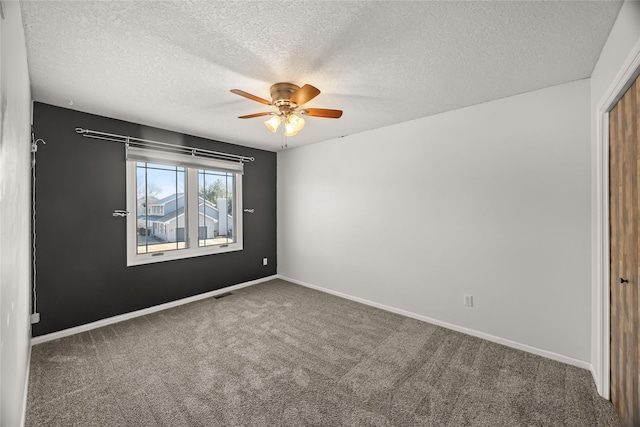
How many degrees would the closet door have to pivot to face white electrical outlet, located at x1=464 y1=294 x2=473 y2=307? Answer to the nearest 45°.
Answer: approximately 45° to its right

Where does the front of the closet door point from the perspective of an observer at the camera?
facing to the left of the viewer

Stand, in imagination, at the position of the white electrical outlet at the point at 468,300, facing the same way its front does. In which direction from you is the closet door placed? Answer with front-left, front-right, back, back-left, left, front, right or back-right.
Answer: front-left

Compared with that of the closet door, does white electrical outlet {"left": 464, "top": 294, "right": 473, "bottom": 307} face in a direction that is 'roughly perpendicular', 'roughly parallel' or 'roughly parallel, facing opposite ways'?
roughly perpendicular

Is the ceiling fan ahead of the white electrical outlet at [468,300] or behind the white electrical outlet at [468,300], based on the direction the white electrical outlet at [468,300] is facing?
ahead

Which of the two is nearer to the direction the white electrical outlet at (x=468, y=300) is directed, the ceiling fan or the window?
the ceiling fan

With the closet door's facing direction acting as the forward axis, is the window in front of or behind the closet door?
in front

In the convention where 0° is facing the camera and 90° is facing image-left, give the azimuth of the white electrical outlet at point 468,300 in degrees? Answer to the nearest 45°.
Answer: approximately 0°

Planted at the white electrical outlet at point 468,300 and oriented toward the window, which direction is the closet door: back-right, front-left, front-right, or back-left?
back-left
